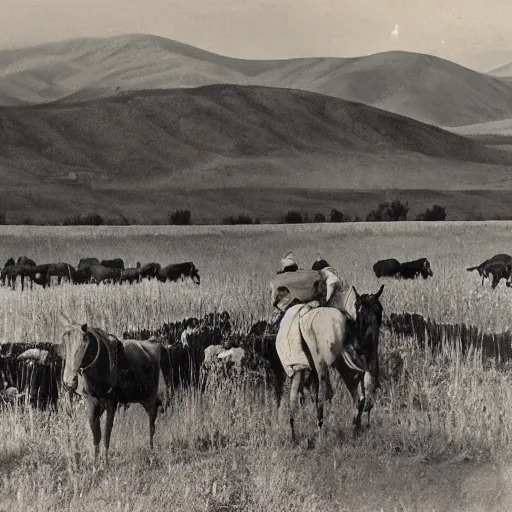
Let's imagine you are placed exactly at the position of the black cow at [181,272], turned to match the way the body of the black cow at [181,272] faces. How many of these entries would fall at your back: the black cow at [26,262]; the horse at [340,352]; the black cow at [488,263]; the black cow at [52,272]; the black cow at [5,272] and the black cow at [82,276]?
4

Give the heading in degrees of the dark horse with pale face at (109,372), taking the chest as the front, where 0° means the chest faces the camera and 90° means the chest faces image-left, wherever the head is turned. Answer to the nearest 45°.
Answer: approximately 45°

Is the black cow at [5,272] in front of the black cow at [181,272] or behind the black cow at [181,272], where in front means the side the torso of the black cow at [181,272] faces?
behind

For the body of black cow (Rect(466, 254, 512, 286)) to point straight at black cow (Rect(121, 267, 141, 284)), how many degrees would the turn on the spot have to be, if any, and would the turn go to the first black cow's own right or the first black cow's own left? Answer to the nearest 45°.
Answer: approximately 45° to the first black cow's own left

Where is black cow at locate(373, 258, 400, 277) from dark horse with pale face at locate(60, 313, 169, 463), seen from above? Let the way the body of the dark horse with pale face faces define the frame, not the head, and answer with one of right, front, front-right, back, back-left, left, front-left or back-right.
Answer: back

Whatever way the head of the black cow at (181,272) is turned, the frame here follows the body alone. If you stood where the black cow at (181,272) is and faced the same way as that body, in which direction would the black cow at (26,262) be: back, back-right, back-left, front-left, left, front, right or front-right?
back

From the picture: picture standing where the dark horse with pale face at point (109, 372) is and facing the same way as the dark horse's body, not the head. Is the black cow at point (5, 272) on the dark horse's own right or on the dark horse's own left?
on the dark horse's own right

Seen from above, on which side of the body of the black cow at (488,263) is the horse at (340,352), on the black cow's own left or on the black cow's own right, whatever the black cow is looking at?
on the black cow's own left

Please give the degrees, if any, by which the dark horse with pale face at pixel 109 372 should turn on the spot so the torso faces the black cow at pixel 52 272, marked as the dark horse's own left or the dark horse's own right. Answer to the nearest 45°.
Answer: approximately 135° to the dark horse's own right
